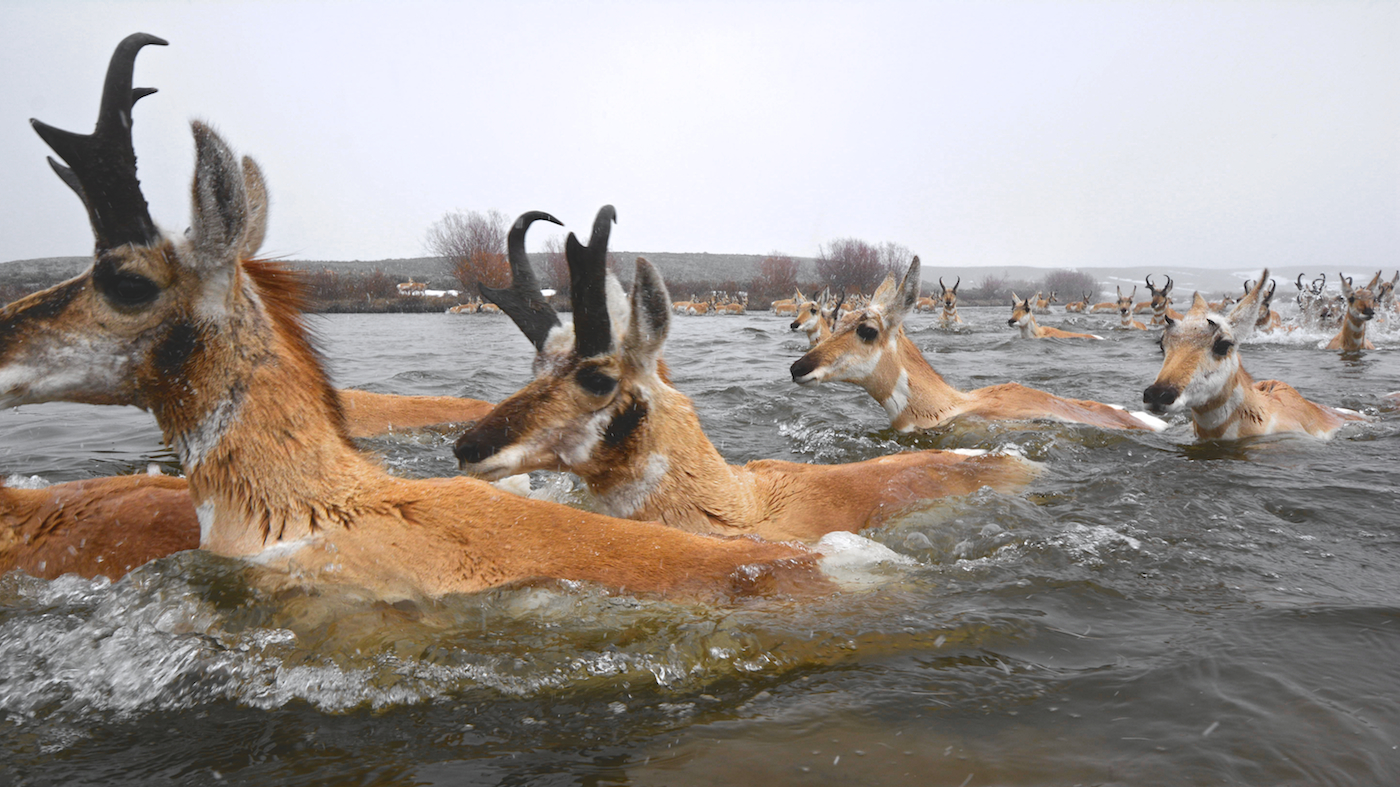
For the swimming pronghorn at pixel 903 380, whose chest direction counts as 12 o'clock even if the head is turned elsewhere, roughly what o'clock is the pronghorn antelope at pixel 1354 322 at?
The pronghorn antelope is roughly at 4 o'clock from the swimming pronghorn.

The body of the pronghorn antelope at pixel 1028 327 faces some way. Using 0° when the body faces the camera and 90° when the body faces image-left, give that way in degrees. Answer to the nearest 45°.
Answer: approximately 90°

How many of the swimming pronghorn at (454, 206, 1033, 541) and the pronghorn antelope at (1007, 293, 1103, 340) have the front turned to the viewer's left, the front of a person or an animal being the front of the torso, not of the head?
2

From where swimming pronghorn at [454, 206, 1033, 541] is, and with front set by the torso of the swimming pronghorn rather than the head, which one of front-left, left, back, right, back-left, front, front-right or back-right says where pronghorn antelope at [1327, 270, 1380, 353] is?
back-right

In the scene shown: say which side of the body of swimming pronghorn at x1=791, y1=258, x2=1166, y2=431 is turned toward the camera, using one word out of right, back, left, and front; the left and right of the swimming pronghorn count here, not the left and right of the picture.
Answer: left

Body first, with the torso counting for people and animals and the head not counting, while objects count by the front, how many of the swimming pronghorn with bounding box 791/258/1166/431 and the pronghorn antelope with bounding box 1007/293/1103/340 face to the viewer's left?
2

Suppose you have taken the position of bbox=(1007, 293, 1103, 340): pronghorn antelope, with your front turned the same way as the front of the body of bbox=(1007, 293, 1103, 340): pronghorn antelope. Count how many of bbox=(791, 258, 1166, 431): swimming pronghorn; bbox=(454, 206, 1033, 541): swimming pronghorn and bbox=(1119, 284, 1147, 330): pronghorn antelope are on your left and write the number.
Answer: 2

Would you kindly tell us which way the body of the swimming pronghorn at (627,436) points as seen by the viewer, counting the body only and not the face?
to the viewer's left
